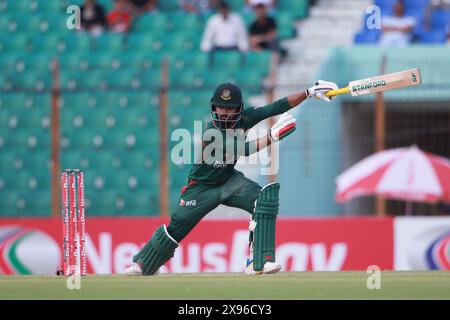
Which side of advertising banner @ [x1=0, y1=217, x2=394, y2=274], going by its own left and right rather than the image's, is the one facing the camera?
front

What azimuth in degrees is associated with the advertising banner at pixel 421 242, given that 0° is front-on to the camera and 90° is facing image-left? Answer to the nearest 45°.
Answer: approximately 0°

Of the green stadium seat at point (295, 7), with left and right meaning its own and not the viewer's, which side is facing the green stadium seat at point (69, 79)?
right

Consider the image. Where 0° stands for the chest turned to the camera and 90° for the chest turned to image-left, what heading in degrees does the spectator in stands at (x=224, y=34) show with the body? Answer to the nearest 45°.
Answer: approximately 0°

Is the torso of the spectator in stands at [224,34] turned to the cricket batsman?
yes

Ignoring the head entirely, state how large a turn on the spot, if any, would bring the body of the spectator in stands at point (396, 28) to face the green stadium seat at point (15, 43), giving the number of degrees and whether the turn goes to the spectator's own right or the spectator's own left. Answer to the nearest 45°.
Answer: approximately 90° to the spectator's own right

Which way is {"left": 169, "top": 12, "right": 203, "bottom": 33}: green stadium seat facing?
toward the camera

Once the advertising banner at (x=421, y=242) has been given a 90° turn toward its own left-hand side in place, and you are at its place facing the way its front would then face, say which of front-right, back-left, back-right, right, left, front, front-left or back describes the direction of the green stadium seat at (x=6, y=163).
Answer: back

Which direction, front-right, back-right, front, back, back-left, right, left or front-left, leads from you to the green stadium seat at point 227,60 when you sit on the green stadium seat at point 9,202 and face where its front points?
left

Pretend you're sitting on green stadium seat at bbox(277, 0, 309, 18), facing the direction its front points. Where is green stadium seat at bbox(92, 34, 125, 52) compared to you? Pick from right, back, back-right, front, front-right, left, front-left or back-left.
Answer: right

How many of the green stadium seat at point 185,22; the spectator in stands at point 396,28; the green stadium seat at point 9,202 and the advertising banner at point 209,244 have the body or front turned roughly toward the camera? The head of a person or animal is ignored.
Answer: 4

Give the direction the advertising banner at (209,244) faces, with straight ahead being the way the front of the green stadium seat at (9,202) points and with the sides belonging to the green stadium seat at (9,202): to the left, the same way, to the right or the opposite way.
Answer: the same way

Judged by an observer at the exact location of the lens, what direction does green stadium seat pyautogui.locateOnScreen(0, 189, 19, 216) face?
facing the viewer
